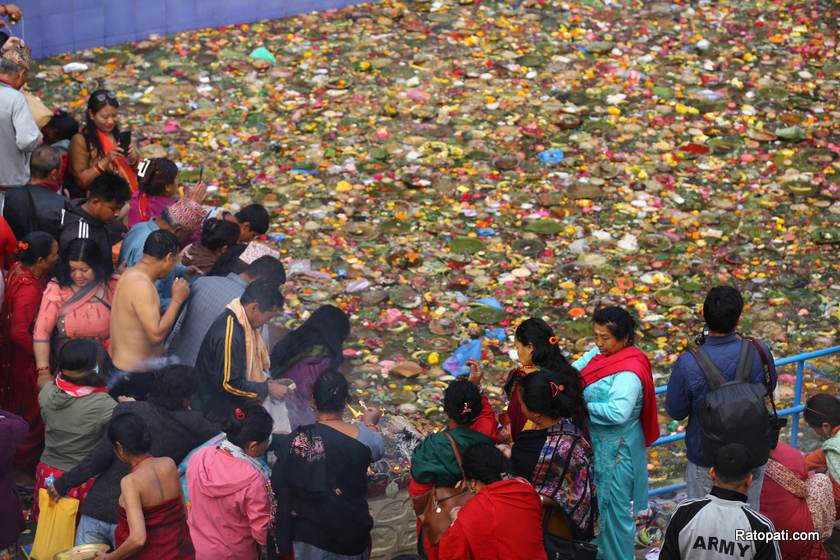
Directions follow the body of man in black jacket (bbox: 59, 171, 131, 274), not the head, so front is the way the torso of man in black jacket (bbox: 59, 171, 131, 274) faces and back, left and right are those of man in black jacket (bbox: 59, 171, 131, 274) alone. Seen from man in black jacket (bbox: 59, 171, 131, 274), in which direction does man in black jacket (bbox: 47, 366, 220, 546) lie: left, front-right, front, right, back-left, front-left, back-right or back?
right

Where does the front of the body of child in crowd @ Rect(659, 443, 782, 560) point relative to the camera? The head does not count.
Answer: away from the camera

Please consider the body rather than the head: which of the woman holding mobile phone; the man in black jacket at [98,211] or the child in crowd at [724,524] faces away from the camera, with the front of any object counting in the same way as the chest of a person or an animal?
the child in crowd

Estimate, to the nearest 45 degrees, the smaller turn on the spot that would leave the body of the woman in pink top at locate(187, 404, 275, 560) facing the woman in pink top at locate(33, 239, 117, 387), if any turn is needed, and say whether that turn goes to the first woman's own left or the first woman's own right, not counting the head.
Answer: approximately 90° to the first woman's own left

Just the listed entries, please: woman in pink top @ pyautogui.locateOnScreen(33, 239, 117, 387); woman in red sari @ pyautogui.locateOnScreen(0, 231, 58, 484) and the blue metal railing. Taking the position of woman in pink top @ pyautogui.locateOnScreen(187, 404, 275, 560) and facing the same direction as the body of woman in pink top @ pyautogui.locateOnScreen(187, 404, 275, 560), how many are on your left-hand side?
2

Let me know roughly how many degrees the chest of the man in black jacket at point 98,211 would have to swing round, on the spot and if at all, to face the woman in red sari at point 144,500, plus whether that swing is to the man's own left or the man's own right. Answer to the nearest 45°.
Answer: approximately 90° to the man's own right

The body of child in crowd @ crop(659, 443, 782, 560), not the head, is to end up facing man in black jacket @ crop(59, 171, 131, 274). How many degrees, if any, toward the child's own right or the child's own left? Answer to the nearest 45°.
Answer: approximately 90° to the child's own left

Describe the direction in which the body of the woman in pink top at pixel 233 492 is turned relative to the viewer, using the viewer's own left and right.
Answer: facing away from the viewer and to the right of the viewer

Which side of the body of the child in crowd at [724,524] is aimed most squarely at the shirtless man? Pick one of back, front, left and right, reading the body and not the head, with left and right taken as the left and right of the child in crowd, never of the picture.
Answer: left

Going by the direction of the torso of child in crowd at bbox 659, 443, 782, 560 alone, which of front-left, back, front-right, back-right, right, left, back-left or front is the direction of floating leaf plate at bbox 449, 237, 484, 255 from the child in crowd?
front-left

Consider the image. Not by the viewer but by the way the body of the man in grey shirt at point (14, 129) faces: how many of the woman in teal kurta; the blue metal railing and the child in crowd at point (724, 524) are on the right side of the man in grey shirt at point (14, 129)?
3

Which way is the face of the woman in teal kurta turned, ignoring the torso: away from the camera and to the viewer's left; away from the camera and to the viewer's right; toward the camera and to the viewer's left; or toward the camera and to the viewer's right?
toward the camera and to the viewer's left

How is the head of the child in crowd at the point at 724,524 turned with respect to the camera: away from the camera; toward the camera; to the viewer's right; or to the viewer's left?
away from the camera

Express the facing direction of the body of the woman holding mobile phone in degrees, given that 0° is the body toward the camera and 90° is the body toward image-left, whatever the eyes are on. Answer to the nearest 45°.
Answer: approximately 315°

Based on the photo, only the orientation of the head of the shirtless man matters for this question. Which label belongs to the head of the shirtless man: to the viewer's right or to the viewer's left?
to the viewer's right

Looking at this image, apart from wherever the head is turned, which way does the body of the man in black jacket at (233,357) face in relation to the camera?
to the viewer's right

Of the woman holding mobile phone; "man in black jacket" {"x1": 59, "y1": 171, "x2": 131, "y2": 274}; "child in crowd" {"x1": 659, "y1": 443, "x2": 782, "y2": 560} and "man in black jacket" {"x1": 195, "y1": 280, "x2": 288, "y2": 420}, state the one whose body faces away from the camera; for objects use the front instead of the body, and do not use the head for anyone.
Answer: the child in crowd

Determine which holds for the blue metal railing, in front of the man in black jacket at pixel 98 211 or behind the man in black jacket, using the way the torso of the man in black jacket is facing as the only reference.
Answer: in front
